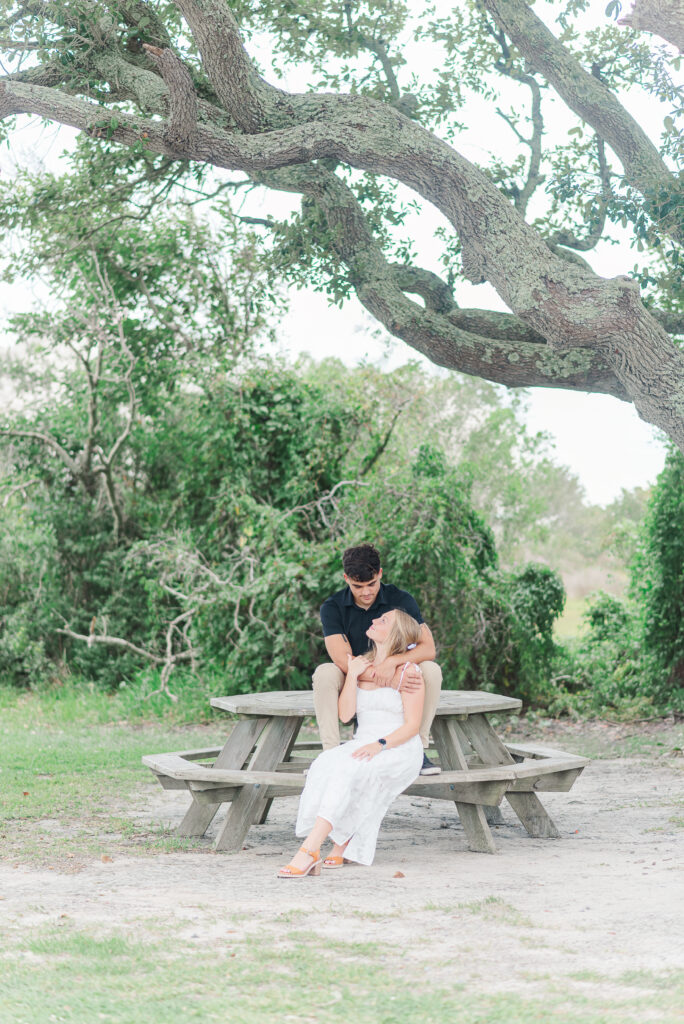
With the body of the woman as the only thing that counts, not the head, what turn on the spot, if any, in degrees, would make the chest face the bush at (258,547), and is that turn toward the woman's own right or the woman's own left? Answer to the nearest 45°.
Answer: approximately 135° to the woman's own right

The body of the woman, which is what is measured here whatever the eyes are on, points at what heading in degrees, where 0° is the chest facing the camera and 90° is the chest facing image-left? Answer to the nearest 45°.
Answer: approximately 45°

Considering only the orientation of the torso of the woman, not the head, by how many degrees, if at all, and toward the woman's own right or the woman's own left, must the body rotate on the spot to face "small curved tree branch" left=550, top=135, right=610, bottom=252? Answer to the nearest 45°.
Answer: approximately 180°

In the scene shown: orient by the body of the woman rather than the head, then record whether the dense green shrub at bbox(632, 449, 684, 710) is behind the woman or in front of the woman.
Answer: behind

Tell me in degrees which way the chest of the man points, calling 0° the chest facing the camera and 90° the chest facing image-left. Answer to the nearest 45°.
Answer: approximately 0°

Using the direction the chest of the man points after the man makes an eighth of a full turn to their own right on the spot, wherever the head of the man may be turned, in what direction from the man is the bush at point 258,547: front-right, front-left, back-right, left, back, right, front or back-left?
back-right
